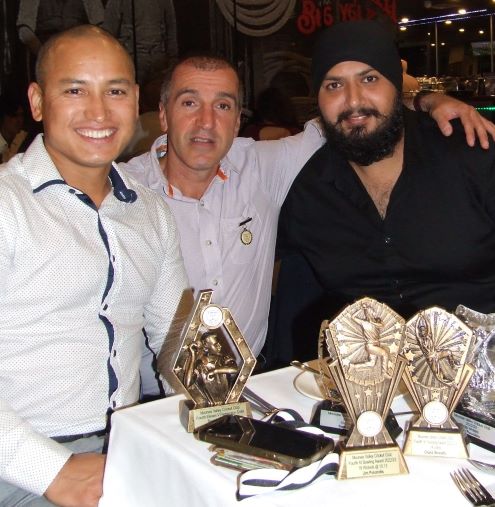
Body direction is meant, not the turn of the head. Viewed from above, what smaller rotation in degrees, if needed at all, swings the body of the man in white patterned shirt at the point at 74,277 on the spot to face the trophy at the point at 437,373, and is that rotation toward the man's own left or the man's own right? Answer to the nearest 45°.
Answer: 0° — they already face it

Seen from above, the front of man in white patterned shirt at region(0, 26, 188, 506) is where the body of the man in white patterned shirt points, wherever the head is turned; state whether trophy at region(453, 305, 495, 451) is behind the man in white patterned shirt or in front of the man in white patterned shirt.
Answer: in front

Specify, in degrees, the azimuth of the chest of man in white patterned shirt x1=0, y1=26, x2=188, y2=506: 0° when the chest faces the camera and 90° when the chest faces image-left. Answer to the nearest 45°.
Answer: approximately 315°

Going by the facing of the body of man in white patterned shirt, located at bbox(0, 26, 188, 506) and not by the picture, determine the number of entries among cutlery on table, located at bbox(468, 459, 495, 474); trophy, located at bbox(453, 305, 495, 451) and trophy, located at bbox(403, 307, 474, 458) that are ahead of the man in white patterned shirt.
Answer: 3
